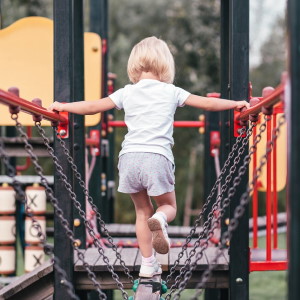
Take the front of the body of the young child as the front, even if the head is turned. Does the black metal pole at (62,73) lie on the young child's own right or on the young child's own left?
on the young child's own left

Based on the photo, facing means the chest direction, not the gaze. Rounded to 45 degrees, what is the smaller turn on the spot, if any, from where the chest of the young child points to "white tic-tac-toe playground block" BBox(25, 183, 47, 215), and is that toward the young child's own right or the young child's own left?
approximately 45° to the young child's own left

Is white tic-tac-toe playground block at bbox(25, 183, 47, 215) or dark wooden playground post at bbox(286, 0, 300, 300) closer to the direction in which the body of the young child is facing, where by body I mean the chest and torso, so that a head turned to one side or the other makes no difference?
the white tic-tac-toe playground block

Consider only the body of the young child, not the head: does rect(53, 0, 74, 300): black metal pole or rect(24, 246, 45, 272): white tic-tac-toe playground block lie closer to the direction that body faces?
the white tic-tac-toe playground block

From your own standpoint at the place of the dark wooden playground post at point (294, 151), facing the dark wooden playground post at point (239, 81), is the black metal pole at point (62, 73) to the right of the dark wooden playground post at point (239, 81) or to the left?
left

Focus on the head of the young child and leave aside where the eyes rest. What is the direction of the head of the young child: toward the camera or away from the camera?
away from the camera

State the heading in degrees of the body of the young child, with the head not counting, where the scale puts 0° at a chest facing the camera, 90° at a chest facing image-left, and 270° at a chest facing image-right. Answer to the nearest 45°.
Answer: approximately 180°
